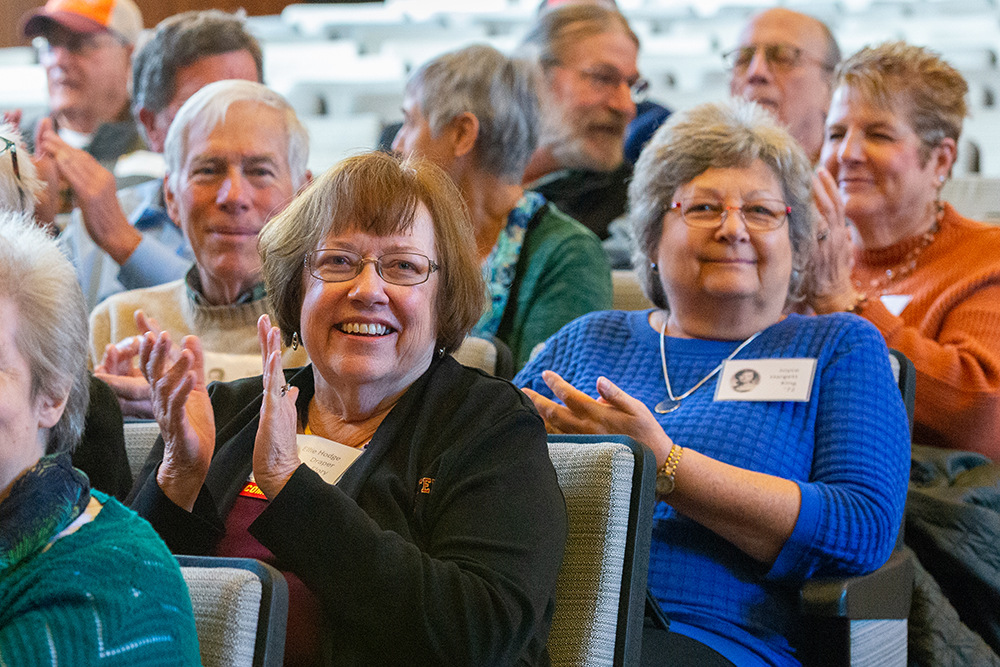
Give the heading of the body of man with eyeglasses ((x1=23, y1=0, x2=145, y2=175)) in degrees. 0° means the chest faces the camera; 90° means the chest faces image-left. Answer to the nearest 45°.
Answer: approximately 45°

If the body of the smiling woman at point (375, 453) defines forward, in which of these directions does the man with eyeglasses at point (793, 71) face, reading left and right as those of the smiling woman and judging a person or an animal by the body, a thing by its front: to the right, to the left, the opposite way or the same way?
the same way

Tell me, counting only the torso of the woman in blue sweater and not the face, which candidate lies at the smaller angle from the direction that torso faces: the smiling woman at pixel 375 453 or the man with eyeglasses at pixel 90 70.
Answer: the smiling woman

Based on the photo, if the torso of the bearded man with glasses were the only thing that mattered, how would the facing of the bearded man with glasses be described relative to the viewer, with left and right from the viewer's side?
facing the viewer and to the right of the viewer

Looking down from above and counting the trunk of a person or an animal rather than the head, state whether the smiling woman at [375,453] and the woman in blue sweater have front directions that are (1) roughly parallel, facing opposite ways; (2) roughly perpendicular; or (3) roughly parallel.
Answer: roughly parallel

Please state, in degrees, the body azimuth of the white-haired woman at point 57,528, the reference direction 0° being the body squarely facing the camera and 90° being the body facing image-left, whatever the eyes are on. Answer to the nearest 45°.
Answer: approximately 45°

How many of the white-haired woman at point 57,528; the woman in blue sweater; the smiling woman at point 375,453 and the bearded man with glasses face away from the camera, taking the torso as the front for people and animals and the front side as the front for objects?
0

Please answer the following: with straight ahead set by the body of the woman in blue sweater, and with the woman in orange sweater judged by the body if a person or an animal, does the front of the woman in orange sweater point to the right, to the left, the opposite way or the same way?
the same way

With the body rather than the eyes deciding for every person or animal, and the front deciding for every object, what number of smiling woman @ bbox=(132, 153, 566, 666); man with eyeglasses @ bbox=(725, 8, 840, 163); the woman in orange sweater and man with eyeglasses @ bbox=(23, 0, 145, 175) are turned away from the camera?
0

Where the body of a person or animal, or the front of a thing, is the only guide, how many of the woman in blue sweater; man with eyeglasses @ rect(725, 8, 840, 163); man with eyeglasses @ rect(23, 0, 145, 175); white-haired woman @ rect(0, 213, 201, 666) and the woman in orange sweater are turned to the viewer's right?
0

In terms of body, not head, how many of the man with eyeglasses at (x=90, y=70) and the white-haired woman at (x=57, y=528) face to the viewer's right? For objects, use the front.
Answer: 0

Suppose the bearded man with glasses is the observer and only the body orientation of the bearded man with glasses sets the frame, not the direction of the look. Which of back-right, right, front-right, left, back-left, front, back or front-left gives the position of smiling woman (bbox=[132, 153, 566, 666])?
front-right

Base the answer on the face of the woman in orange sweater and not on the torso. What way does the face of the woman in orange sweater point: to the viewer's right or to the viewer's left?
to the viewer's left
